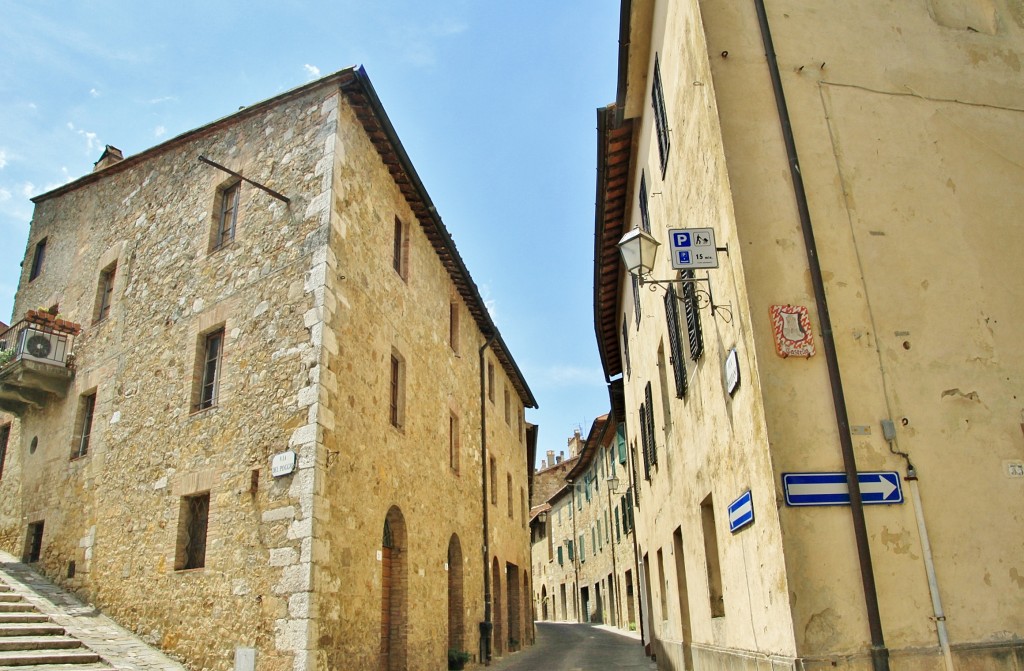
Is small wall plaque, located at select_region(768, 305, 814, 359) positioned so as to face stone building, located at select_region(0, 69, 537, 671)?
no

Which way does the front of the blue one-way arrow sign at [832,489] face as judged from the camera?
facing the viewer

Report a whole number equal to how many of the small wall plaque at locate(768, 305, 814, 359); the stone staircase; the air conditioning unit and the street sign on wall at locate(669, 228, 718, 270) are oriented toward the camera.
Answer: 4

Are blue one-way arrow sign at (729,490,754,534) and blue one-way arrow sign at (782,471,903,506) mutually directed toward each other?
no

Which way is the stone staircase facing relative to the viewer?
toward the camera

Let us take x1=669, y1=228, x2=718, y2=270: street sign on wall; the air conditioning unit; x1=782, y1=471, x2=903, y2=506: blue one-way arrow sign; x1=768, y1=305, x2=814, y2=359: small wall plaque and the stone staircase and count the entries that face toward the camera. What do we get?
5

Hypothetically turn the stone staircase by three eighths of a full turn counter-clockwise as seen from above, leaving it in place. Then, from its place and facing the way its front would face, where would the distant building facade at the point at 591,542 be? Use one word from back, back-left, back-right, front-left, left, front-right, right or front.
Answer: front

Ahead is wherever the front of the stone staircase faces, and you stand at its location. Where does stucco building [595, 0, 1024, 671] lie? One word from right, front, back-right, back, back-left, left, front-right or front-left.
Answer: front-left

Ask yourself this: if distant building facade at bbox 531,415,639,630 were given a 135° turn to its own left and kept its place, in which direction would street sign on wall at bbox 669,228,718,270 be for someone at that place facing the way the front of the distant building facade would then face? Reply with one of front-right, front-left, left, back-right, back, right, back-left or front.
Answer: right

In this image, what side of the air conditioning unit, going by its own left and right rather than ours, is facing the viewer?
front

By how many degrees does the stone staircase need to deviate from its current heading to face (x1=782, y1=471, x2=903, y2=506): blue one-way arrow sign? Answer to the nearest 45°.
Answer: approximately 45° to its left

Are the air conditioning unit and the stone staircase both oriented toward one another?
no
